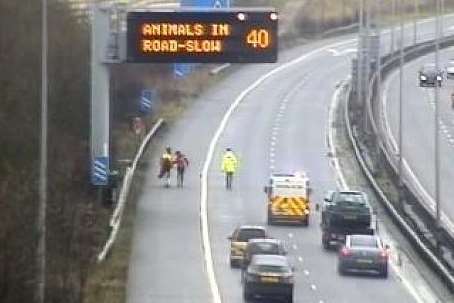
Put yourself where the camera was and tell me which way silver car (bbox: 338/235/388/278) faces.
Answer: facing away from the viewer

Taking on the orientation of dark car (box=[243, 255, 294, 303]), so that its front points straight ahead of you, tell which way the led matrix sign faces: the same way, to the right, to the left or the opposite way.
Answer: the opposite way

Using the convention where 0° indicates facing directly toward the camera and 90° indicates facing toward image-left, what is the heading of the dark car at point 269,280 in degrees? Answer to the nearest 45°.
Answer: approximately 180°

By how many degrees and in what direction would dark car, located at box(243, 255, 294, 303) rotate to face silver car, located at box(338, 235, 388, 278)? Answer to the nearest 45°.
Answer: approximately 45° to its right

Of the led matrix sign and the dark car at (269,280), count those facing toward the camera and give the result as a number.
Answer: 1
